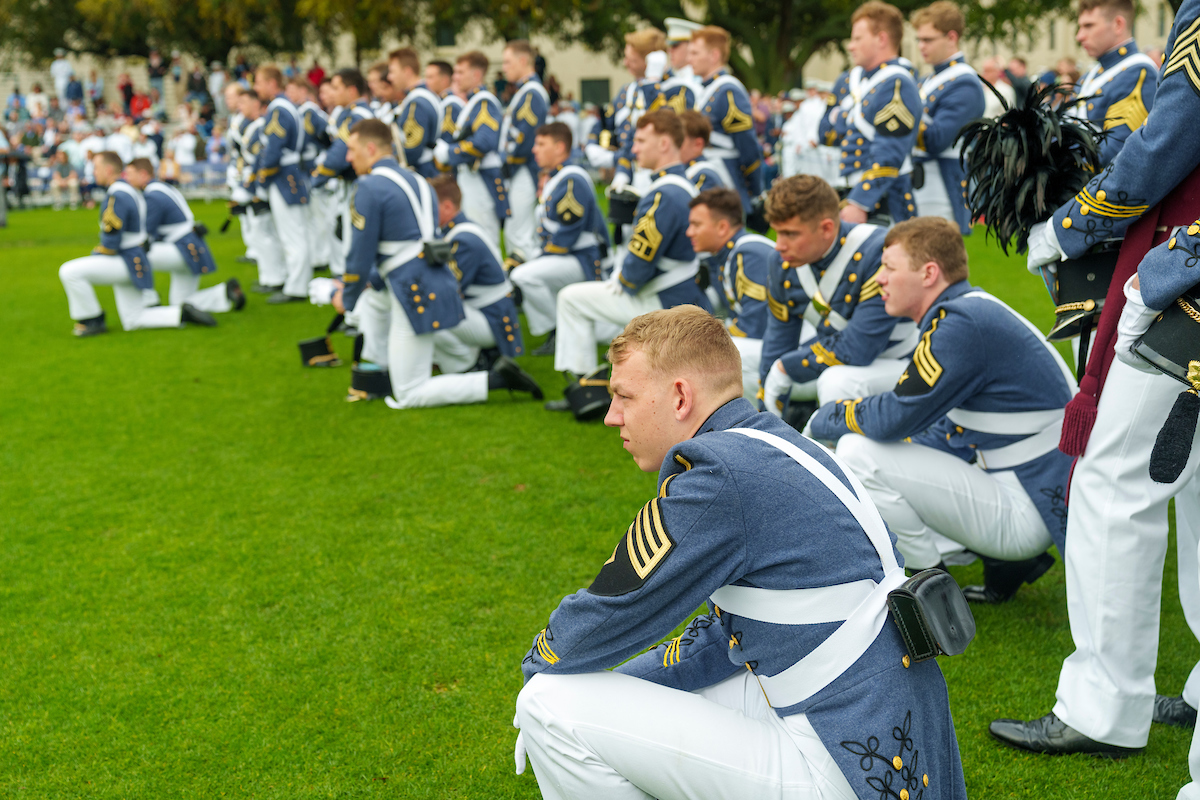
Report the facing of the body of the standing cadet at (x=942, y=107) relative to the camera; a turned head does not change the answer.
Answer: to the viewer's left

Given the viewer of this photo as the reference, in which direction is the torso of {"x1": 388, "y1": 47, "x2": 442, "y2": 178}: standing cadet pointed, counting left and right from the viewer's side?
facing to the left of the viewer

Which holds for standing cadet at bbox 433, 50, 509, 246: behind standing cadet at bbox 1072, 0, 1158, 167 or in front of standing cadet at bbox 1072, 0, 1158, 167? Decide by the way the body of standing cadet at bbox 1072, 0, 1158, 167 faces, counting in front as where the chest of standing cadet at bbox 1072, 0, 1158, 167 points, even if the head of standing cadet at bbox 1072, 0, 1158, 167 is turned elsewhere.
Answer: in front

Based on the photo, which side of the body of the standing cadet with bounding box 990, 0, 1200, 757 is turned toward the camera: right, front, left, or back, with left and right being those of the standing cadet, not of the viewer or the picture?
left

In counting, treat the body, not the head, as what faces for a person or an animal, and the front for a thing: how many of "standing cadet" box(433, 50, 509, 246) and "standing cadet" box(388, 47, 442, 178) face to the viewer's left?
2

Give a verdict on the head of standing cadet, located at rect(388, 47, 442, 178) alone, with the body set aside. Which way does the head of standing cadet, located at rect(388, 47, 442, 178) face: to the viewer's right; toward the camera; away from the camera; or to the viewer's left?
to the viewer's left

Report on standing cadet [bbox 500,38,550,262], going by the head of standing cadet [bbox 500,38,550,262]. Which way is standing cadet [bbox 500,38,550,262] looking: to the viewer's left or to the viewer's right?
to the viewer's left

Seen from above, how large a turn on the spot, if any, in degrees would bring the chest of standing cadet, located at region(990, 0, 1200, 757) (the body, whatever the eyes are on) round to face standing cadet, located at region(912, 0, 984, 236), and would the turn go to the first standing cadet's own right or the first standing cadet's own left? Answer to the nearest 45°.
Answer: approximately 90° to the first standing cadet's own right

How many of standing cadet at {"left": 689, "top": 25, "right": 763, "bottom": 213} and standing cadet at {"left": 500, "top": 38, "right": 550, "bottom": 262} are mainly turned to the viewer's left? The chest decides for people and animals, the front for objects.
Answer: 2

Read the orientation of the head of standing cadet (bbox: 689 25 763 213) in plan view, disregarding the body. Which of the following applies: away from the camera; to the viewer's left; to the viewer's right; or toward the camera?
to the viewer's left

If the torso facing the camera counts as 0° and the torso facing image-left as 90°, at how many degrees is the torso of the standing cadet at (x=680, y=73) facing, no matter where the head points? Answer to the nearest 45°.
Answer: approximately 90°

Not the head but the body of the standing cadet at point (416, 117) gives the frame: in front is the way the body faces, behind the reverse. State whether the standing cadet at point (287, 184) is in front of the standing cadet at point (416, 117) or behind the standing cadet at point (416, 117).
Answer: in front

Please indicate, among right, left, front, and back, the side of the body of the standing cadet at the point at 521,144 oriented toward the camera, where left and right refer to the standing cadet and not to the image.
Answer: left
